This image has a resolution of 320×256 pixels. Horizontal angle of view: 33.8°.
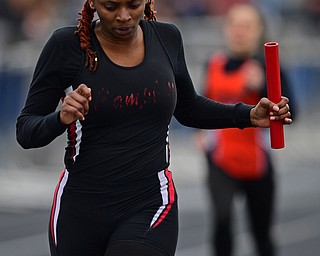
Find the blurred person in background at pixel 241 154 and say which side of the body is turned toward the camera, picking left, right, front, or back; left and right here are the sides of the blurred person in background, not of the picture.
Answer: front

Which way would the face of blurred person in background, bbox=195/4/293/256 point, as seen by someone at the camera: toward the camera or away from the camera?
toward the camera
